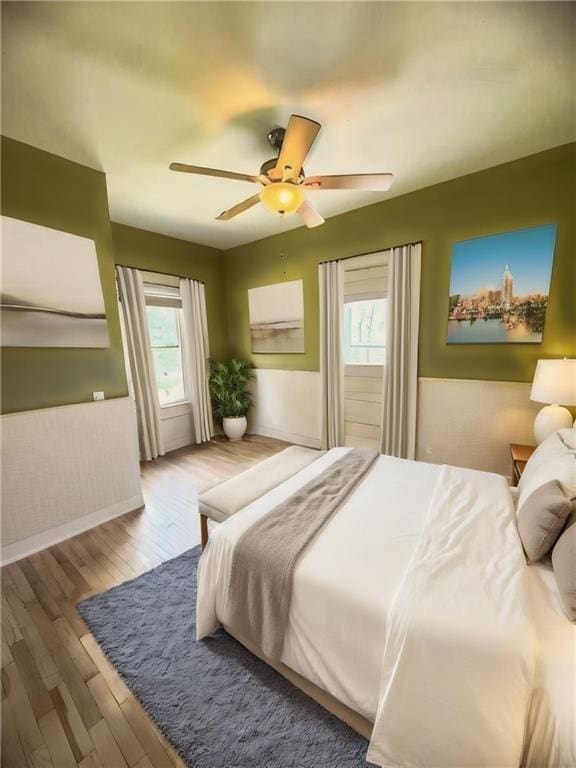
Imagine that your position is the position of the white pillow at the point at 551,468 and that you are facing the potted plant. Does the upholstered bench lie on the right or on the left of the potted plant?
left

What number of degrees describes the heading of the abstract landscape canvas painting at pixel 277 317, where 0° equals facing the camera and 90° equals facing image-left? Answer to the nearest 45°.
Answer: approximately 45°

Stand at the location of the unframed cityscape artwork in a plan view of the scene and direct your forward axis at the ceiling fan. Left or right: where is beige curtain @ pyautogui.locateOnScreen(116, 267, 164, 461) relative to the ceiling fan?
right

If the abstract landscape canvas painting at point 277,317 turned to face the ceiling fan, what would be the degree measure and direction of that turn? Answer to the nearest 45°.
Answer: approximately 45° to its left

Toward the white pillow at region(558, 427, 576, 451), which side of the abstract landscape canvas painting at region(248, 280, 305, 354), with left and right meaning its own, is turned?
left

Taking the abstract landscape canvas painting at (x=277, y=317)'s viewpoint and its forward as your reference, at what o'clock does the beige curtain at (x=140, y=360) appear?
The beige curtain is roughly at 1 o'clock from the abstract landscape canvas painting.

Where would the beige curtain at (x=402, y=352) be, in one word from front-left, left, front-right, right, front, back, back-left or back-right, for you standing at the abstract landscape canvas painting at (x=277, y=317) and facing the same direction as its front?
left

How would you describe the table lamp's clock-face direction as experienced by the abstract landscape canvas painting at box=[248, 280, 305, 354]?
The table lamp is roughly at 9 o'clock from the abstract landscape canvas painting.

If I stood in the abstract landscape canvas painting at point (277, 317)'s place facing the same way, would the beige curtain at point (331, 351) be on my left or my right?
on my left

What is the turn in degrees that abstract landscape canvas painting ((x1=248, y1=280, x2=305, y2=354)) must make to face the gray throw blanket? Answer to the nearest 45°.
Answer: approximately 45° to its left
